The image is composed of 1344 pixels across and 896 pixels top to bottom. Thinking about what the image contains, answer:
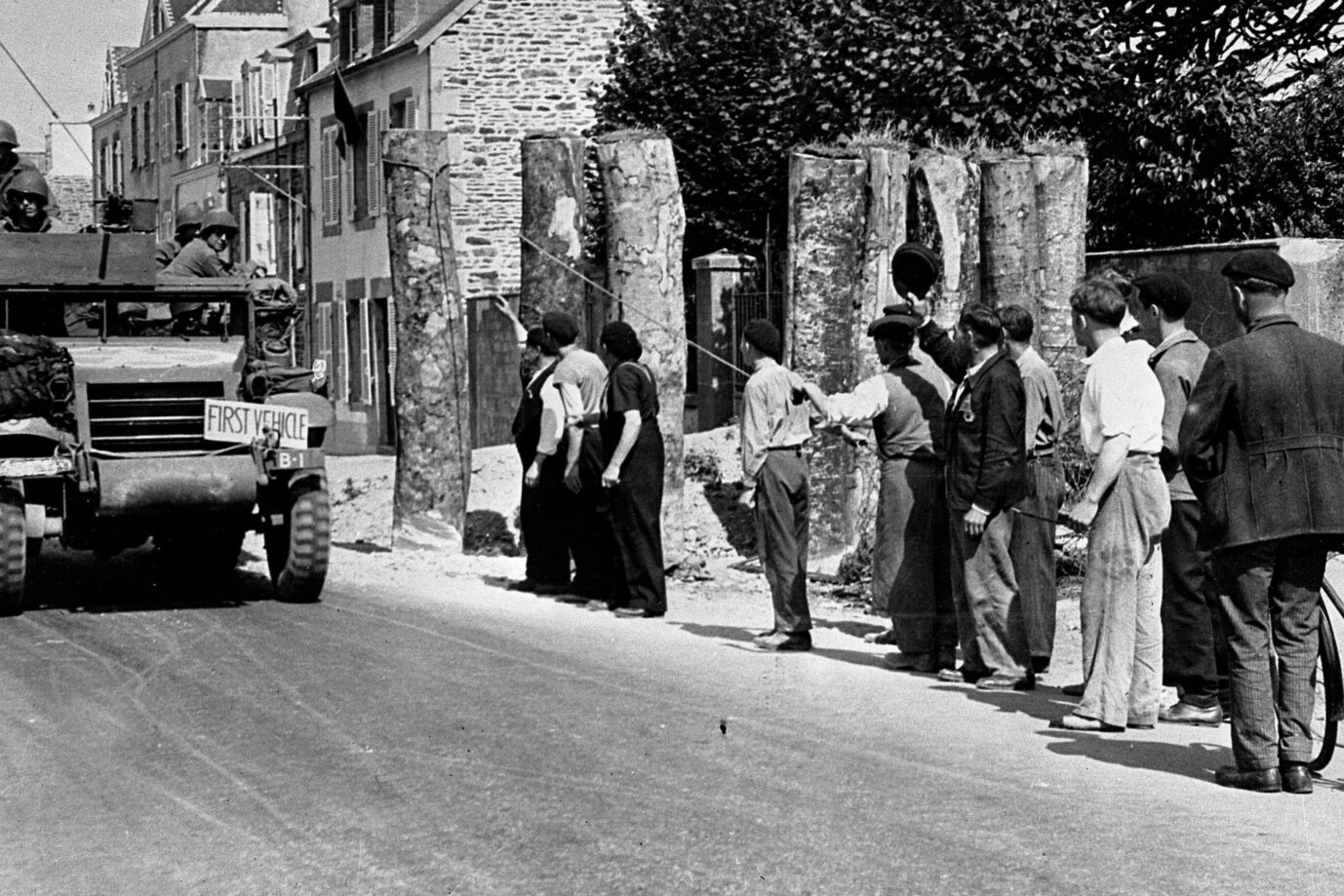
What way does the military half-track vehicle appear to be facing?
toward the camera

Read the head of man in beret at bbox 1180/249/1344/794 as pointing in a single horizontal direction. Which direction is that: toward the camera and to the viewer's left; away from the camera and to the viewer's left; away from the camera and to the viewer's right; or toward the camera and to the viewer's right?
away from the camera and to the viewer's left

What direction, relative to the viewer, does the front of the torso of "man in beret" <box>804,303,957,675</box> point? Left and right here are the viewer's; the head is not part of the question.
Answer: facing away from the viewer and to the left of the viewer

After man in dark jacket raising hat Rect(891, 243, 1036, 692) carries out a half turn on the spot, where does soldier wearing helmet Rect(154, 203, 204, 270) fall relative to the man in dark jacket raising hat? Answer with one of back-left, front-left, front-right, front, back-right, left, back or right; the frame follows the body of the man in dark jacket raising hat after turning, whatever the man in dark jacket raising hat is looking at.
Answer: back-left

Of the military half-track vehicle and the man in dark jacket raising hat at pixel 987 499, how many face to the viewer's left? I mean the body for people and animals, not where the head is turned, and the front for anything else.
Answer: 1

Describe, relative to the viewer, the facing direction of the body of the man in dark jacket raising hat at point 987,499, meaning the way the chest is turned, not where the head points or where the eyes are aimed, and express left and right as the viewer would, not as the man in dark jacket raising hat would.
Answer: facing to the left of the viewer

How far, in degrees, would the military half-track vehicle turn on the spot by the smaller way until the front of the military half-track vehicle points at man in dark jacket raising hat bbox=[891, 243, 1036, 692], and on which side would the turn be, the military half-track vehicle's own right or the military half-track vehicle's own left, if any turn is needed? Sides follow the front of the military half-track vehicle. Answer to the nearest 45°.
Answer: approximately 45° to the military half-track vehicle's own left

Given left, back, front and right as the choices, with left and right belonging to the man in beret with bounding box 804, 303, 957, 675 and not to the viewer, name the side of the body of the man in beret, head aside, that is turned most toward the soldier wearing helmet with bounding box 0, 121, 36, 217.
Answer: front

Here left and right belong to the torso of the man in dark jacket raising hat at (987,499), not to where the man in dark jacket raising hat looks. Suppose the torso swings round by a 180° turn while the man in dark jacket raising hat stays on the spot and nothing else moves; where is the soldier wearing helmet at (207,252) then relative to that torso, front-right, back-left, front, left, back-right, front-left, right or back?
back-left

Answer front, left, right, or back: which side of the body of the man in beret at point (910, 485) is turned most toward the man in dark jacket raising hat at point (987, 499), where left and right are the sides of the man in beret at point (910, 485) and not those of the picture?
back

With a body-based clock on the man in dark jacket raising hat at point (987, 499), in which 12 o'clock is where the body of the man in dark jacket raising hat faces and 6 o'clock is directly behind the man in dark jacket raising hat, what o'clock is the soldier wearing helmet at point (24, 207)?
The soldier wearing helmet is roughly at 1 o'clock from the man in dark jacket raising hat.

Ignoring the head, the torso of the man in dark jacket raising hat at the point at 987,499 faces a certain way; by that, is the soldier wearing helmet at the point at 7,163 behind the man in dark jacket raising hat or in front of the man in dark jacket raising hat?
in front

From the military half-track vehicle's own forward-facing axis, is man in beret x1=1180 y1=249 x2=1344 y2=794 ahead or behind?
ahead

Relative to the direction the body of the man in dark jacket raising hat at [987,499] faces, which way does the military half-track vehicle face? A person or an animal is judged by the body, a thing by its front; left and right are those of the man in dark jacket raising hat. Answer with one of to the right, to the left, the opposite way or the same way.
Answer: to the left

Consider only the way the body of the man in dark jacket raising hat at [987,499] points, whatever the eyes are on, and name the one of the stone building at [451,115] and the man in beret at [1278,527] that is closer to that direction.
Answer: the stone building
